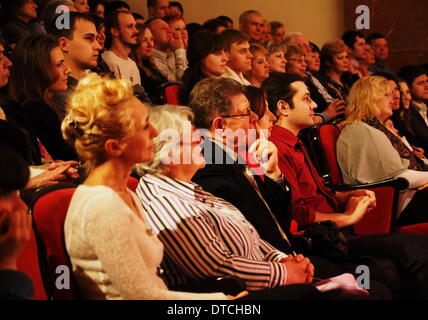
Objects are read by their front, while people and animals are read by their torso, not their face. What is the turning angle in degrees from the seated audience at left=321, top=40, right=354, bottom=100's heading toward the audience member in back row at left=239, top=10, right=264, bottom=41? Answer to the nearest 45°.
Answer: approximately 135° to their right

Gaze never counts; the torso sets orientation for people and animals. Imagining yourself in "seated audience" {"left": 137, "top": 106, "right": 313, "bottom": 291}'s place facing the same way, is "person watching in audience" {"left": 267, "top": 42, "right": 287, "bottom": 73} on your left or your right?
on your left

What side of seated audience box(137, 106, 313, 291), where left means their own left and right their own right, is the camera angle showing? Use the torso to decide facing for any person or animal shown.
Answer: right

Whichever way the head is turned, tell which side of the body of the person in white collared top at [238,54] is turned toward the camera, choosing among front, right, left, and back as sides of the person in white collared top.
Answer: right

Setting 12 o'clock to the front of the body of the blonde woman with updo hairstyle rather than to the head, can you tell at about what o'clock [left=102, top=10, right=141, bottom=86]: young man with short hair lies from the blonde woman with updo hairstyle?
The young man with short hair is roughly at 9 o'clock from the blonde woman with updo hairstyle.

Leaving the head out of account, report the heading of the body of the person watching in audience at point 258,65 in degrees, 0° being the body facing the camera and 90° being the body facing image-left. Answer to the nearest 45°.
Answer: approximately 315°

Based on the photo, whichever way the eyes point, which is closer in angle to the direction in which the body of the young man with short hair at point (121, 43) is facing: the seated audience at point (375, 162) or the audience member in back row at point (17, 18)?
the seated audience

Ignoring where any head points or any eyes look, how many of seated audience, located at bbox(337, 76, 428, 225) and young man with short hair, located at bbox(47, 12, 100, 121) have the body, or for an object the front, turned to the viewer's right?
2
